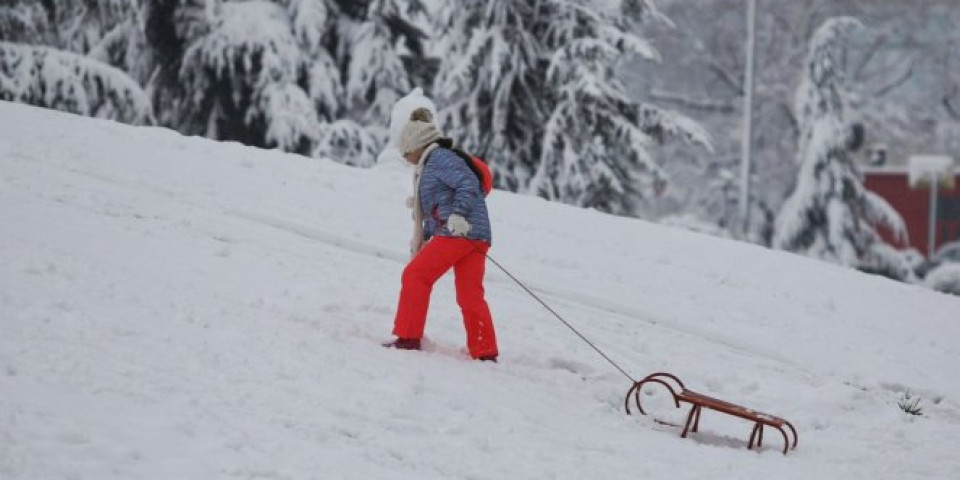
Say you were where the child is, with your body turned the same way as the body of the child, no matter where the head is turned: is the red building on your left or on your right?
on your right

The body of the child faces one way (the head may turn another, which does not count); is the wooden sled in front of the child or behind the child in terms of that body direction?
behind

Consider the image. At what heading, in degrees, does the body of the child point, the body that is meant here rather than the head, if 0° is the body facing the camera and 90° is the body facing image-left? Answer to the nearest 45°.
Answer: approximately 90°

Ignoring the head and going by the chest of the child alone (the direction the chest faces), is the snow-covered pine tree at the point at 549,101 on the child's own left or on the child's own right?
on the child's own right

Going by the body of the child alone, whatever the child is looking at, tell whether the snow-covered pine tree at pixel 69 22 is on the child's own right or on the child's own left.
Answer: on the child's own right

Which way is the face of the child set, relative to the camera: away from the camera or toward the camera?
away from the camera

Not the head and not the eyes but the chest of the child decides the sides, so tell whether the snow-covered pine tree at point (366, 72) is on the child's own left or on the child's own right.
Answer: on the child's own right

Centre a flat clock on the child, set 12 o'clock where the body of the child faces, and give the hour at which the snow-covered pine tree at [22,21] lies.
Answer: The snow-covered pine tree is roughly at 2 o'clock from the child.
